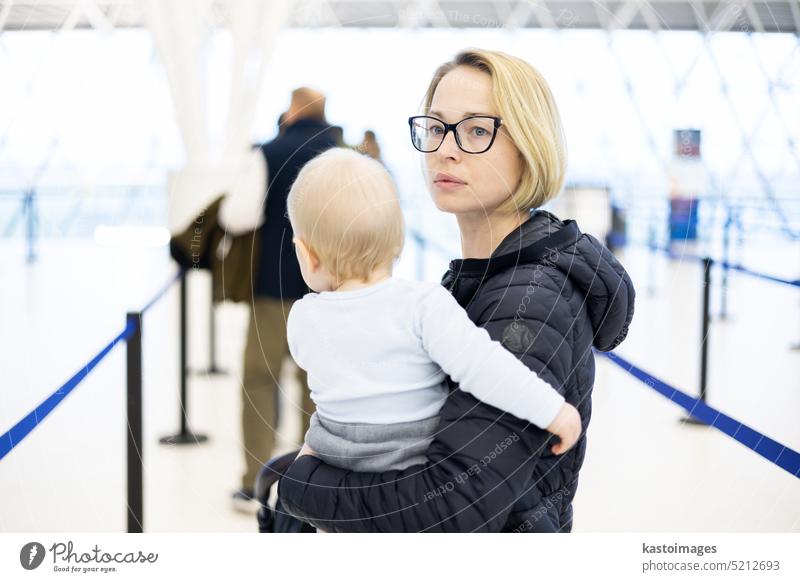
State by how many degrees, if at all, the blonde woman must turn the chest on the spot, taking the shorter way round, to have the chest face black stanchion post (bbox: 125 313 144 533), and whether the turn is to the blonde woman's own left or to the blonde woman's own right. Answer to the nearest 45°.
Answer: approximately 45° to the blonde woman's own right

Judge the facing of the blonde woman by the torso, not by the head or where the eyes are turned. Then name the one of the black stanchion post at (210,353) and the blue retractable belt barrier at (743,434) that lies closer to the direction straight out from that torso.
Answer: the black stanchion post

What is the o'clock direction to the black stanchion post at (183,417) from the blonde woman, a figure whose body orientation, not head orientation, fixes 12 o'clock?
The black stanchion post is roughly at 2 o'clock from the blonde woman.

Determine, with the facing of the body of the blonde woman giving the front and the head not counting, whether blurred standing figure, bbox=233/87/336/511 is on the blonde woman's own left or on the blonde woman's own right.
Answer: on the blonde woman's own right

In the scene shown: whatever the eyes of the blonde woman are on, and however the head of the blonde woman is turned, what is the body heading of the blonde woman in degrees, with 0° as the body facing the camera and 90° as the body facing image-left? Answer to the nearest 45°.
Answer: approximately 90°
